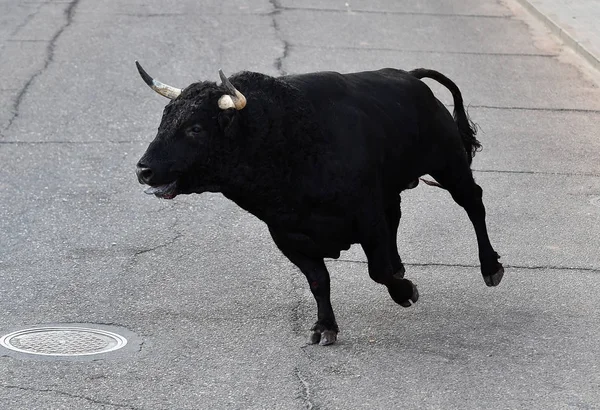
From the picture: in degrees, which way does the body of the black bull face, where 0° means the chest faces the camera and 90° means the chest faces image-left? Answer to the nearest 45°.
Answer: approximately 45°

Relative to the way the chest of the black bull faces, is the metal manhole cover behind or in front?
in front
